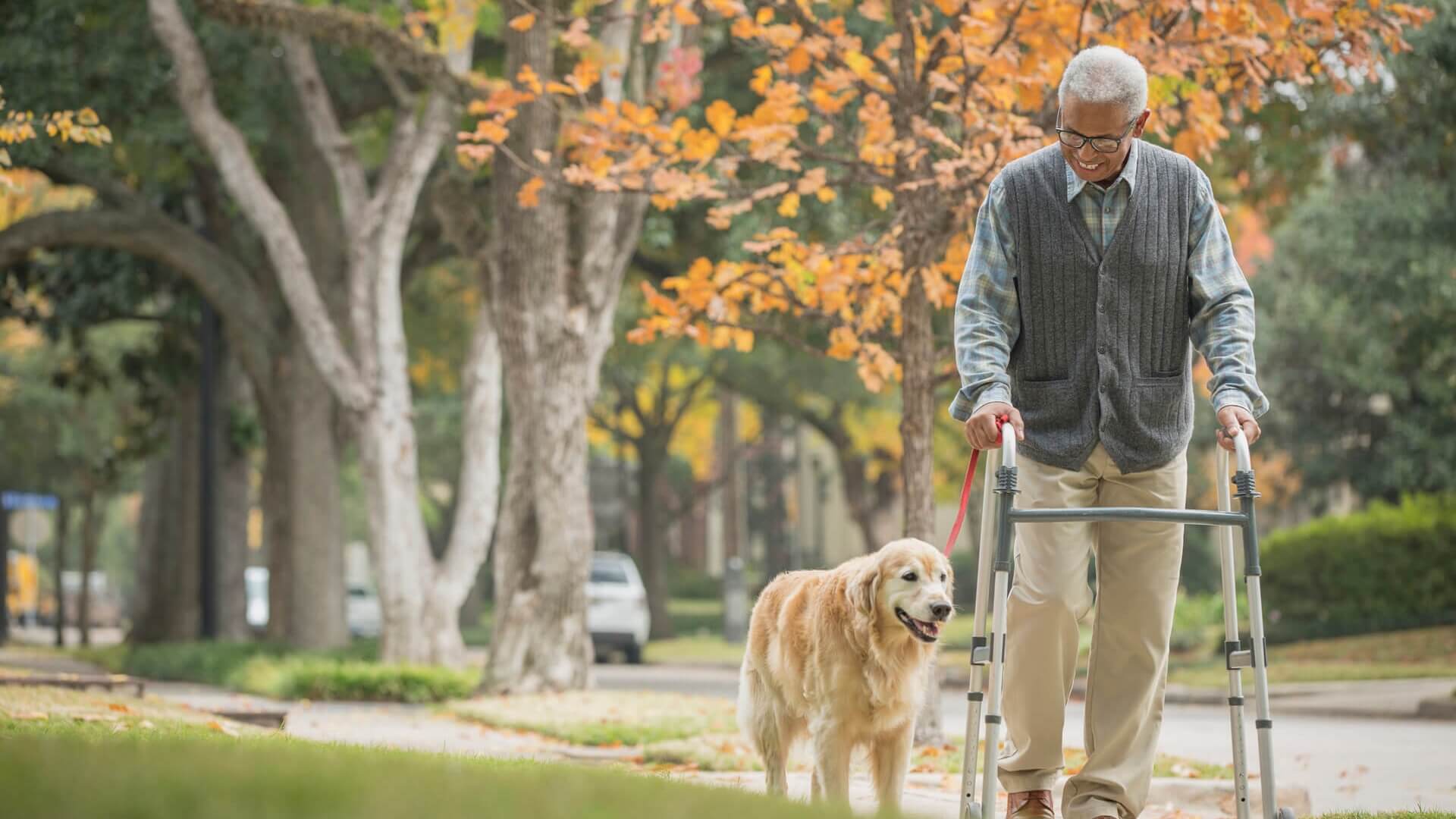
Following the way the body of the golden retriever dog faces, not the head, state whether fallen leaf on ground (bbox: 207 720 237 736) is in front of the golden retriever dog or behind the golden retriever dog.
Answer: behind

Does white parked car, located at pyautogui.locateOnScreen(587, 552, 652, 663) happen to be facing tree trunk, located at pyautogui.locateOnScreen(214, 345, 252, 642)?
no

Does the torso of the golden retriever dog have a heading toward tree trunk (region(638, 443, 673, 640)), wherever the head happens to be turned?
no

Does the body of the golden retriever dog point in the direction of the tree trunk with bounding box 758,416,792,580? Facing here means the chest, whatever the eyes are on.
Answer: no

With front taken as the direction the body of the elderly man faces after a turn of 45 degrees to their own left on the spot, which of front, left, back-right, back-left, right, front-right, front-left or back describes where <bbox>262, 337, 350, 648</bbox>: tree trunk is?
back

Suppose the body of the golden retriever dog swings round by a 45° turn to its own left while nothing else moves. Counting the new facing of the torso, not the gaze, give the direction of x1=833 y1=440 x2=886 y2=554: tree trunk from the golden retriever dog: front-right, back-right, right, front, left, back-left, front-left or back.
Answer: left

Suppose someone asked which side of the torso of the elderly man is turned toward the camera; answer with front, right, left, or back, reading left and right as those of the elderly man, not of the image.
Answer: front

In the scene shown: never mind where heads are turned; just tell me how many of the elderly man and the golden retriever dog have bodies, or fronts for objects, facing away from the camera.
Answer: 0

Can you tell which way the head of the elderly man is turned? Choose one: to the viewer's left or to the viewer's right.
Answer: to the viewer's left

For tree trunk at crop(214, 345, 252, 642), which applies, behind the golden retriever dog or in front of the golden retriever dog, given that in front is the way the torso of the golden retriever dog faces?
behind

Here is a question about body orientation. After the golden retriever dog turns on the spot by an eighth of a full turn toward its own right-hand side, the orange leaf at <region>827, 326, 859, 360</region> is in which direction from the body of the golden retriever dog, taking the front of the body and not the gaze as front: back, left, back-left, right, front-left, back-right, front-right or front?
back

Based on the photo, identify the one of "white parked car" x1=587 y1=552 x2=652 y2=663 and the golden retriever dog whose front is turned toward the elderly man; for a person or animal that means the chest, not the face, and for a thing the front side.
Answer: the golden retriever dog
